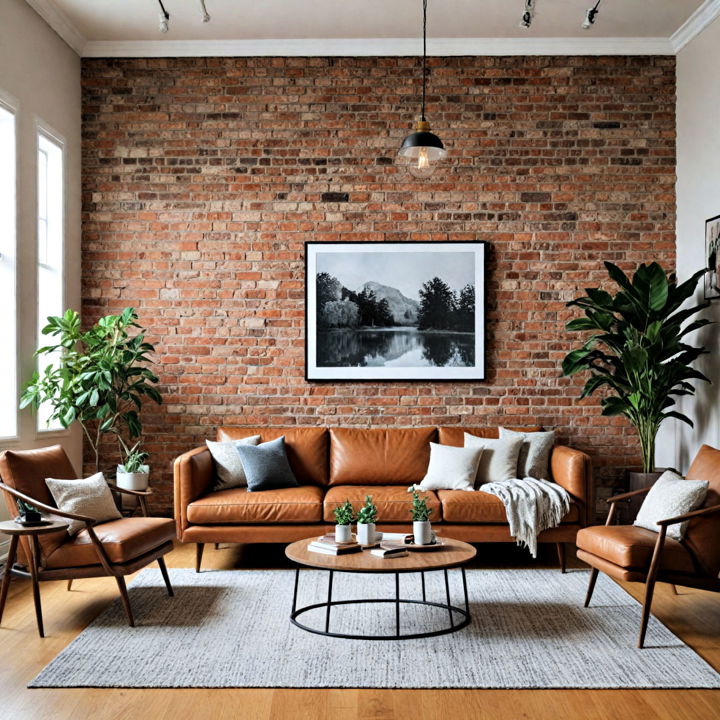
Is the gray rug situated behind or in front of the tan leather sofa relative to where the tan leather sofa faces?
in front

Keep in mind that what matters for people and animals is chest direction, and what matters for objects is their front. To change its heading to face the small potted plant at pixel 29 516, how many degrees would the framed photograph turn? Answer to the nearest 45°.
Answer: approximately 45° to its right

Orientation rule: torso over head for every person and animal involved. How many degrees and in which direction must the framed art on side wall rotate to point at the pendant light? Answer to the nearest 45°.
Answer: approximately 45° to its left

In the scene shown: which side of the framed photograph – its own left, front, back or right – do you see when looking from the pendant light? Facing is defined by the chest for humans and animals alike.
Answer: front

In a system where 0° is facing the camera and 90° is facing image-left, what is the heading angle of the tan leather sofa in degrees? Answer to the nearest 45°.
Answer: approximately 0°

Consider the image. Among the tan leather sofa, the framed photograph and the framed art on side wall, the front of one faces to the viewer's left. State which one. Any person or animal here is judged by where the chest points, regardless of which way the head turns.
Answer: the framed art on side wall

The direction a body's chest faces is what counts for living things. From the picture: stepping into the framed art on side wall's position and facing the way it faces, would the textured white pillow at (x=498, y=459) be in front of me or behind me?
in front

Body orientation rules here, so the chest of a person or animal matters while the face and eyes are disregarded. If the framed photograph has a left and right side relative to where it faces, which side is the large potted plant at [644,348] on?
on its left

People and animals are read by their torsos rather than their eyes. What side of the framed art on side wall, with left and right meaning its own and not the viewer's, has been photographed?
left
